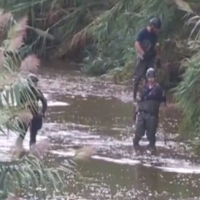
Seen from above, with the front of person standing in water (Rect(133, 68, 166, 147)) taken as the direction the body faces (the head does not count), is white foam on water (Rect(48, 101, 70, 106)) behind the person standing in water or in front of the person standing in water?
behind

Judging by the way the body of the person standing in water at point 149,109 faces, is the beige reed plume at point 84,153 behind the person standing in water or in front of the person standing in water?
in front

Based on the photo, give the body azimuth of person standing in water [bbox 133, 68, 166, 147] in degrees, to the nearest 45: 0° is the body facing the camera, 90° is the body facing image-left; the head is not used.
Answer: approximately 0°

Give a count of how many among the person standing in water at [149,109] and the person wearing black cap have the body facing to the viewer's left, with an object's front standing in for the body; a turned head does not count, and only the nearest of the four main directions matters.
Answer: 0

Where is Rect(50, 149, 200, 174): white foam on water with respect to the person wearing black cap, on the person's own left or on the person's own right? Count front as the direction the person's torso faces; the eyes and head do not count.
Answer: on the person's own right

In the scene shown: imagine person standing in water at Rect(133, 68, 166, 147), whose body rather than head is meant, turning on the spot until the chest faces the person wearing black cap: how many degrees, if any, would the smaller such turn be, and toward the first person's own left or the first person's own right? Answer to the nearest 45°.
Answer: approximately 180°
